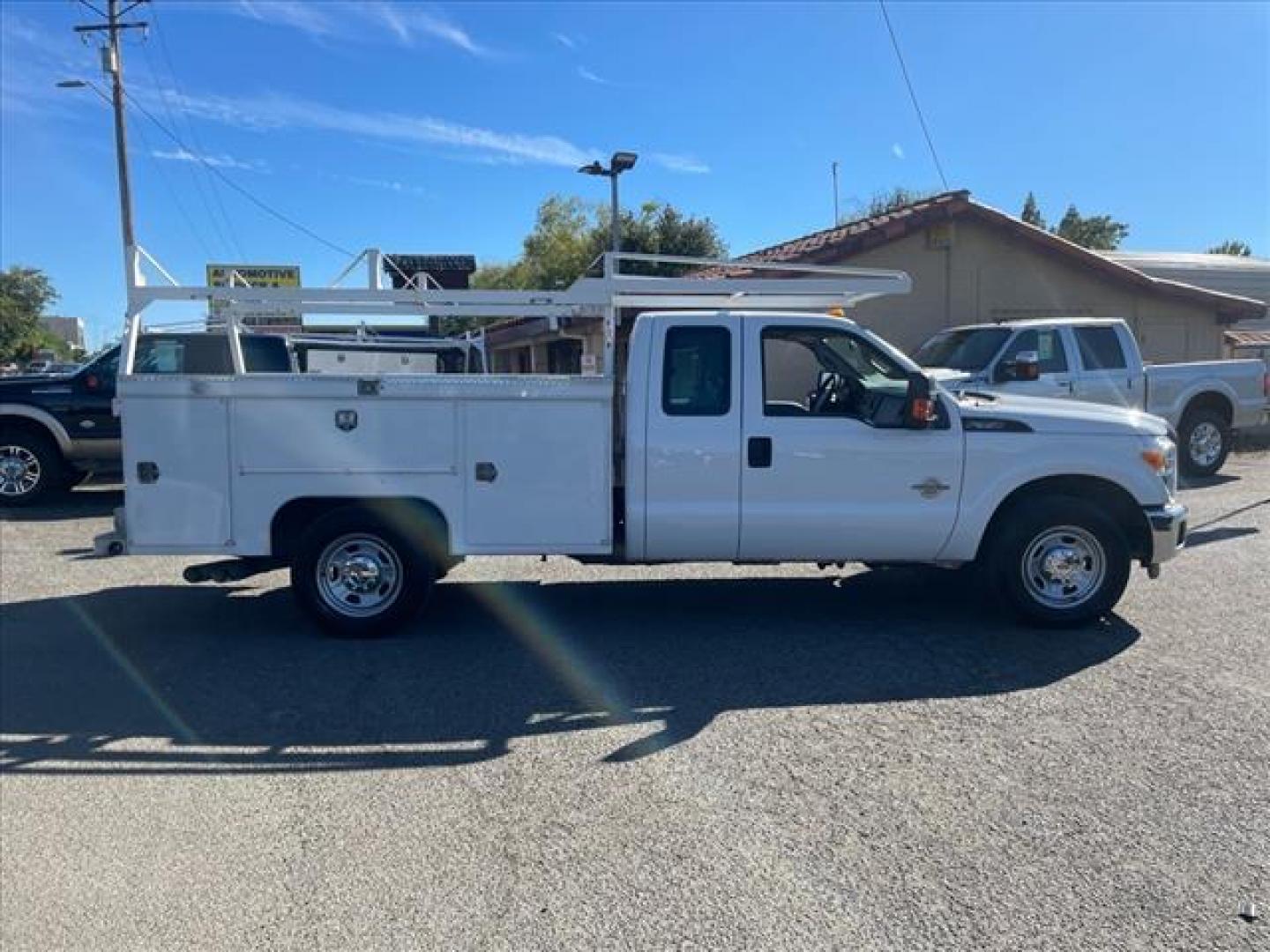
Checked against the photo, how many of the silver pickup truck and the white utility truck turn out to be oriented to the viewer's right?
1

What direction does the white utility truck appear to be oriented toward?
to the viewer's right

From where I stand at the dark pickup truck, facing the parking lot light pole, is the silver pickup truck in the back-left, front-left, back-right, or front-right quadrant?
front-right

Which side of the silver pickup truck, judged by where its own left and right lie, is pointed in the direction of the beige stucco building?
right

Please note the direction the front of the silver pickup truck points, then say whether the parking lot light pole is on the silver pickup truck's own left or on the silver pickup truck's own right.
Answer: on the silver pickup truck's own right

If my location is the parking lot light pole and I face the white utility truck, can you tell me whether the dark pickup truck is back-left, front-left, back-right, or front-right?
front-right

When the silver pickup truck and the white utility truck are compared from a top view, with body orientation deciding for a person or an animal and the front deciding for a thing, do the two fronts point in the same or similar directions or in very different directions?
very different directions

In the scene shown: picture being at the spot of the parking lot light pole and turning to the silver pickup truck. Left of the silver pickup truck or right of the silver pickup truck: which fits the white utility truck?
right

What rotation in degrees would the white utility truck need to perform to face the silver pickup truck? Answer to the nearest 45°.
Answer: approximately 45° to its left

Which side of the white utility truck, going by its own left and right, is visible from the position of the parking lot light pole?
left

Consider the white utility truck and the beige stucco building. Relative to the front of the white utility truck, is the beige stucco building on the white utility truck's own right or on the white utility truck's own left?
on the white utility truck's own left

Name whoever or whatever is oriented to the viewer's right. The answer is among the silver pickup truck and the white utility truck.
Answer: the white utility truck

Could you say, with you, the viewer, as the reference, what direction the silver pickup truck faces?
facing the viewer and to the left of the viewer

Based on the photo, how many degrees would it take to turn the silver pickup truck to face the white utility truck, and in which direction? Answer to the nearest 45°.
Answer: approximately 45° to its left
